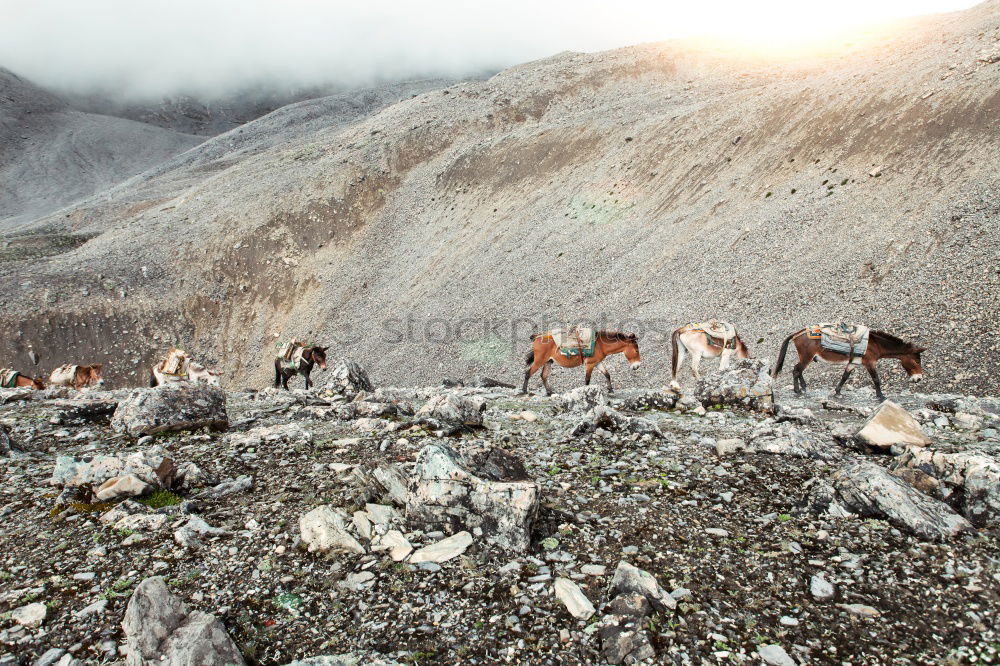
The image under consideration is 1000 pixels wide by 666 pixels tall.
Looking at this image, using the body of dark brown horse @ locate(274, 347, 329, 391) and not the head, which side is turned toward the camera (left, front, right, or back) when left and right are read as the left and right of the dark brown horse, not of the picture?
right

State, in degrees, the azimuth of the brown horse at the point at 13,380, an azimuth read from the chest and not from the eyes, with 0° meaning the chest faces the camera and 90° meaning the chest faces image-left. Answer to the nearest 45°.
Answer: approximately 270°

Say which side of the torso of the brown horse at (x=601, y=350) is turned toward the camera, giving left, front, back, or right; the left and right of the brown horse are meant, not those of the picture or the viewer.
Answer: right

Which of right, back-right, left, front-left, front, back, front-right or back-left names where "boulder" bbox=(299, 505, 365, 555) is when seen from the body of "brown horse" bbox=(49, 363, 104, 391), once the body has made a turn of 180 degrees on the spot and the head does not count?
left

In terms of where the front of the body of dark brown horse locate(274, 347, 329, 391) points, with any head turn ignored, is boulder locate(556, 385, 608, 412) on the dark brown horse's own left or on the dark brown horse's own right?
on the dark brown horse's own right

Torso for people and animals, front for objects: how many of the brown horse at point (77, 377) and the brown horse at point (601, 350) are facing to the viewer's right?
2

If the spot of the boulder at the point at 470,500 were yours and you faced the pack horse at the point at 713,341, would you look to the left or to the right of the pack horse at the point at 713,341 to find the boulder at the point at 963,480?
right

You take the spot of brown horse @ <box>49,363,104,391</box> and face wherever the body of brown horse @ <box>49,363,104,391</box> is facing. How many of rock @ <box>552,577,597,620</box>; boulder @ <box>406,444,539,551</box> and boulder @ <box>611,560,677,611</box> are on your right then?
3

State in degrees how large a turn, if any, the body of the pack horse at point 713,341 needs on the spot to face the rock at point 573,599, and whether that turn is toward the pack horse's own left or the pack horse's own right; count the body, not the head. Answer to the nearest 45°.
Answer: approximately 90° to the pack horse's own right

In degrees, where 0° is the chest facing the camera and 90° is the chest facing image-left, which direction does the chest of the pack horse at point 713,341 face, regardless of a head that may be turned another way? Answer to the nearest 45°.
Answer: approximately 270°

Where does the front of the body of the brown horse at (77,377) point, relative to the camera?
to the viewer's right

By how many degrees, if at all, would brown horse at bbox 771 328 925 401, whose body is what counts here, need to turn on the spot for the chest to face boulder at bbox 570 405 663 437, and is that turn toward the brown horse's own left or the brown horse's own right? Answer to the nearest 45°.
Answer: approximately 135° to the brown horse's own right

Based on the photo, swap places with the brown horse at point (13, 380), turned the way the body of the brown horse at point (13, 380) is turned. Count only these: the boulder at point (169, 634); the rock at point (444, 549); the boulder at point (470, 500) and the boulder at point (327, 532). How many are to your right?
4

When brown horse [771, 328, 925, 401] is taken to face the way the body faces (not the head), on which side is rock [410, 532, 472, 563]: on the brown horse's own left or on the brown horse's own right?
on the brown horse's own right

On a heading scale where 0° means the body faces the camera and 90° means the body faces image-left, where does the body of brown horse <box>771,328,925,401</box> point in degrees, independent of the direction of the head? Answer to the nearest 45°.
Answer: approximately 270°
